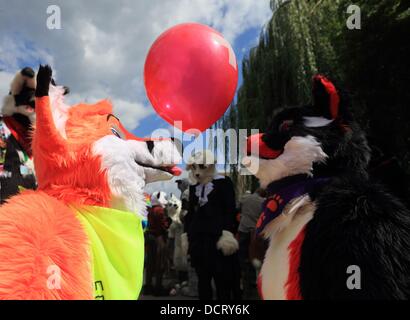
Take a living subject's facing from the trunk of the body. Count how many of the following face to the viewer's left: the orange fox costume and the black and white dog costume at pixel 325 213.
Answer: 1

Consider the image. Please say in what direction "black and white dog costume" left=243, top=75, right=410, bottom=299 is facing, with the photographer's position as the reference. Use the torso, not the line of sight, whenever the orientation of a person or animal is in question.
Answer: facing to the left of the viewer

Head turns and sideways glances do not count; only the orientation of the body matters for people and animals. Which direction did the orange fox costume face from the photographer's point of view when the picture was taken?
facing to the right of the viewer

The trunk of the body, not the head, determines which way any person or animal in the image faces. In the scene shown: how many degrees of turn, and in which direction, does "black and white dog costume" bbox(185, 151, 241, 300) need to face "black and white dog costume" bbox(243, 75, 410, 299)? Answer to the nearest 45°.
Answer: approximately 45° to its left

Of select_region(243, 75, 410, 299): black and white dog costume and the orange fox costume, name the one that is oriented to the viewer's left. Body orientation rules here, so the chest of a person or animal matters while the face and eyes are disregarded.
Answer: the black and white dog costume

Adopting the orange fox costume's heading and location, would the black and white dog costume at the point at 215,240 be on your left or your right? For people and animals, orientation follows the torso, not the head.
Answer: on your left

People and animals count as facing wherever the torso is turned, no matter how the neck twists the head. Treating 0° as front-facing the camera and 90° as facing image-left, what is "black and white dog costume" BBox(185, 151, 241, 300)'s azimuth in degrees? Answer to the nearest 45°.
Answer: approximately 45°
